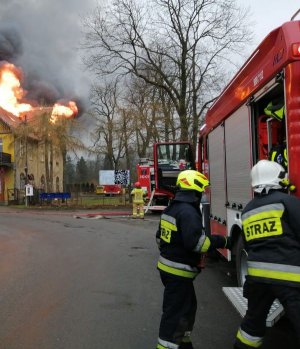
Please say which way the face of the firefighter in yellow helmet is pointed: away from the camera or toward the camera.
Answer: away from the camera

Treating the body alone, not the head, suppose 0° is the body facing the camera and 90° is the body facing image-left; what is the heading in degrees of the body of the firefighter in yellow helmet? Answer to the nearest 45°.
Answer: approximately 225°

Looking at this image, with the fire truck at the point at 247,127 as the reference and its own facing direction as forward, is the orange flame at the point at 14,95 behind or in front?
in front

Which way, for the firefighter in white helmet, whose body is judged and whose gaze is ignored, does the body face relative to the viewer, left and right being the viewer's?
facing away from the viewer and to the right of the viewer

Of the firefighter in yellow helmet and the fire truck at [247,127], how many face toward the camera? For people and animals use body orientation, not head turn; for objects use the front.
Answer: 0

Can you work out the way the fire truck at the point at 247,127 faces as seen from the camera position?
facing away from the viewer and to the left of the viewer

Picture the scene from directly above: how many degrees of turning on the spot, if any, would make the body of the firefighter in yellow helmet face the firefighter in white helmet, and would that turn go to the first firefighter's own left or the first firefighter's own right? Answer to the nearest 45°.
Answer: approximately 90° to the first firefighter's own right

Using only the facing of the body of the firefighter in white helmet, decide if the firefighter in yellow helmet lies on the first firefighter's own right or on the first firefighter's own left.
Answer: on the first firefighter's own left
